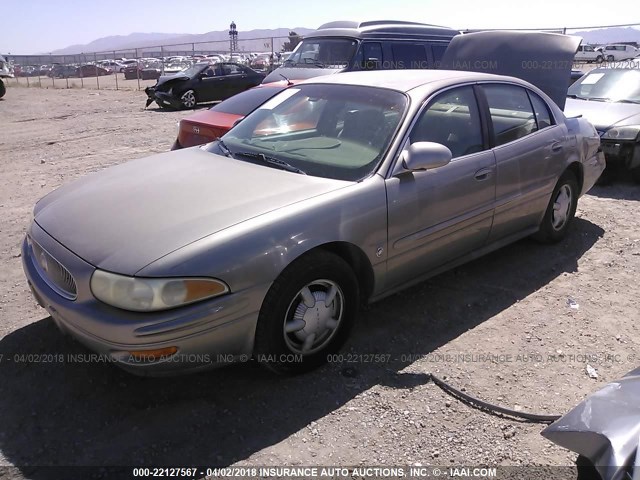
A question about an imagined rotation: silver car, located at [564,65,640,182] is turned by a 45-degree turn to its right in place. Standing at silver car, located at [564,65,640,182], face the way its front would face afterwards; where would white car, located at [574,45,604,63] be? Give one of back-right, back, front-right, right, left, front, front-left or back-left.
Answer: right

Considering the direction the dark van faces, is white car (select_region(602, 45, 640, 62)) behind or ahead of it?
behind

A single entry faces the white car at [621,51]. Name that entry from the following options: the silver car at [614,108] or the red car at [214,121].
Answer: the red car

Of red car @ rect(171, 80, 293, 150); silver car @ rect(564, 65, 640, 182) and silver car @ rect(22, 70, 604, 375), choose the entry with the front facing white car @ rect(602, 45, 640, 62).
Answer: the red car

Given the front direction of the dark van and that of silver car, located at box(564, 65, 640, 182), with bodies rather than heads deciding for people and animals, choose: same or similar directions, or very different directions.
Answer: same or similar directions

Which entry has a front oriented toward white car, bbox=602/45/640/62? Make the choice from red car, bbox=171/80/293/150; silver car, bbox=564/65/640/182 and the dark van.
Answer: the red car

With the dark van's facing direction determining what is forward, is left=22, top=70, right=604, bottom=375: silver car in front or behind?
in front

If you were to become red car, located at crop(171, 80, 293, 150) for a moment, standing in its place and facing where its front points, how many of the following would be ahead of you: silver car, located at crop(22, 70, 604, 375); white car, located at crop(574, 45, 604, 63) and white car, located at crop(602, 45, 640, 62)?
2

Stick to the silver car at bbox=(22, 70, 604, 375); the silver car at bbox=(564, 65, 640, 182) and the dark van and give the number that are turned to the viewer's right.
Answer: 0

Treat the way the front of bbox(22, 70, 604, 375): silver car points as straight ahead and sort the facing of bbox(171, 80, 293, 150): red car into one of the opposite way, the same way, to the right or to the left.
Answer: the opposite way

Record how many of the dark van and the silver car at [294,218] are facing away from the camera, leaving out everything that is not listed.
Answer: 0

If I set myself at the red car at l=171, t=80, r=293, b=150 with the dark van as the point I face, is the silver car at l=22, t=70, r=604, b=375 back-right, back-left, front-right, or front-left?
back-right

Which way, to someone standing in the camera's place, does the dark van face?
facing the viewer and to the left of the viewer

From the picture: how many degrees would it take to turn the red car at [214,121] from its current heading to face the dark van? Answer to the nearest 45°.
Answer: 0° — it already faces it

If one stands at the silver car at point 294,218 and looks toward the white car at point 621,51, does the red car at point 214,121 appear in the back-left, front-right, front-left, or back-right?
front-left

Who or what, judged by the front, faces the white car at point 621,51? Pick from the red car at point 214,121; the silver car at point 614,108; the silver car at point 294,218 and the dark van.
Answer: the red car

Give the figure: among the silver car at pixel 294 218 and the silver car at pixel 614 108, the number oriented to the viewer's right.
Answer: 0

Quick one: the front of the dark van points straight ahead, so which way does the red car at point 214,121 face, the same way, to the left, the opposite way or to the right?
the opposite way

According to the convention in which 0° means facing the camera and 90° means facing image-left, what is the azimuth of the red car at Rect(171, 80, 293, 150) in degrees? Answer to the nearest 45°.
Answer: approximately 225°
